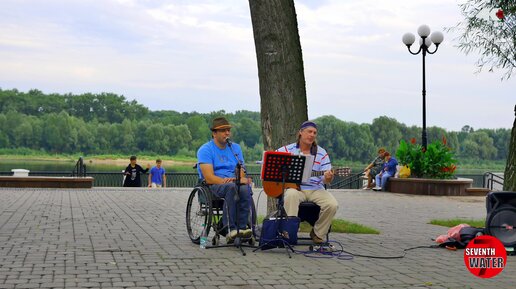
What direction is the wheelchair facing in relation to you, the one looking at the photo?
facing the viewer and to the right of the viewer

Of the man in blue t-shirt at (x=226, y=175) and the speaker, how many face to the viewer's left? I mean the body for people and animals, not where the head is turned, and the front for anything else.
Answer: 0

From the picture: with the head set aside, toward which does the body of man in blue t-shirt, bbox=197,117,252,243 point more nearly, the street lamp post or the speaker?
the speaker

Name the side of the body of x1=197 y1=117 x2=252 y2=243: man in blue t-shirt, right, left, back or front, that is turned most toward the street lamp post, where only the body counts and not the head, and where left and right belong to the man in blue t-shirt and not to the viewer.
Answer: left

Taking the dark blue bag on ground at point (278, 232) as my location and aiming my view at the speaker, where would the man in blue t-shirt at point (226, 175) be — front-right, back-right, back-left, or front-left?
back-left

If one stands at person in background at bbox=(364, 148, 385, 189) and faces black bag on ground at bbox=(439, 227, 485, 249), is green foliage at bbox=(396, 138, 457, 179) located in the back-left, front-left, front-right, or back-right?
front-left

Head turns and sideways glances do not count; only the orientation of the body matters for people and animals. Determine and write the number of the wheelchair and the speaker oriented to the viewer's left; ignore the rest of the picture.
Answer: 0

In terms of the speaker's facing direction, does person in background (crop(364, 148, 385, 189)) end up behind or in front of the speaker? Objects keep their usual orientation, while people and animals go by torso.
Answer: behind

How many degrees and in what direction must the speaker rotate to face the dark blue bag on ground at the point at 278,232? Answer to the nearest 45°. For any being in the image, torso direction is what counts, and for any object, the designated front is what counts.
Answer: approximately 45° to its right

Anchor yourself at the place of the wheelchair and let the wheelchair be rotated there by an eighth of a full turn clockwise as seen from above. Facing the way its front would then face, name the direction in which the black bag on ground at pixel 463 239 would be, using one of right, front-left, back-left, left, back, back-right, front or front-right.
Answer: left

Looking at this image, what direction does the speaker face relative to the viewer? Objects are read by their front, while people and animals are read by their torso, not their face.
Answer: toward the camera

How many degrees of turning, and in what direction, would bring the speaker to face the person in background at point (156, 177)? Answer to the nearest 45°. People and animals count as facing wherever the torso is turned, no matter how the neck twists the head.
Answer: approximately 135° to its right

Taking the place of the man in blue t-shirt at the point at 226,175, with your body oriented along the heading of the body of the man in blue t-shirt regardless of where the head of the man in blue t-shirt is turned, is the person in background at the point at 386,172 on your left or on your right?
on your left

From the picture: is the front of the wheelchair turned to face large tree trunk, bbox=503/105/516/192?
no
